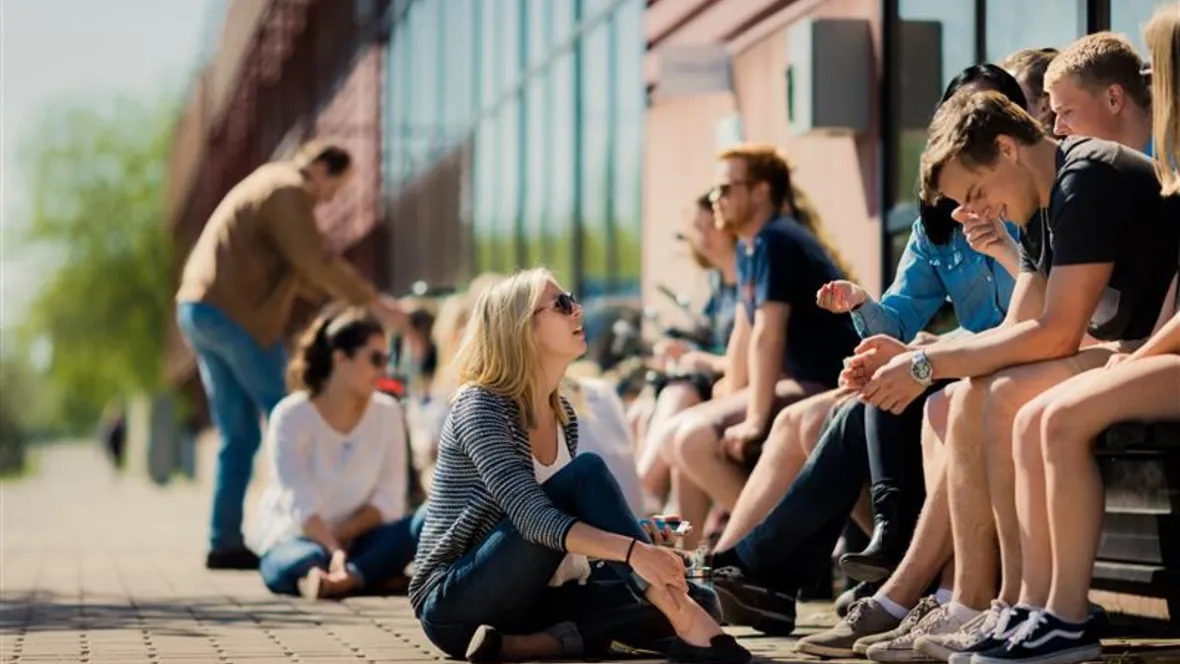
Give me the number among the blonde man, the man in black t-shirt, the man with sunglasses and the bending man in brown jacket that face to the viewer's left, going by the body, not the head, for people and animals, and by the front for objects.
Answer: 3

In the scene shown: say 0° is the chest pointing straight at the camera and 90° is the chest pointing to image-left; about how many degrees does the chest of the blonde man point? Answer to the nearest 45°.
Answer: approximately 90°

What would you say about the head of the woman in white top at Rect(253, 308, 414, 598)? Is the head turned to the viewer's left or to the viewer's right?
to the viewer's right

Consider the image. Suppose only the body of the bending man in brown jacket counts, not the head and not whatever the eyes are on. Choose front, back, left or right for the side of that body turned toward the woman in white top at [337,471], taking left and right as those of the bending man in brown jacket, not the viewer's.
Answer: right

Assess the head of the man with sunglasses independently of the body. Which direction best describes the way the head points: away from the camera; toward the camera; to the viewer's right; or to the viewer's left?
to the viewer's left

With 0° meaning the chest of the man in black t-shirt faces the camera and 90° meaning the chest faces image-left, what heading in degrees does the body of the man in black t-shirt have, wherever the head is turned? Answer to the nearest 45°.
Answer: approximately 90°

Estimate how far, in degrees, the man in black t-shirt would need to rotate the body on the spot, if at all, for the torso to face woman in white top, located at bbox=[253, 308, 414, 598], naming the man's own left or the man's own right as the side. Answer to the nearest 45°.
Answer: approximately 45° to the man's own right

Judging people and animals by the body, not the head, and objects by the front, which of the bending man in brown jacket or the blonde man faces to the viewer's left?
the blonde man

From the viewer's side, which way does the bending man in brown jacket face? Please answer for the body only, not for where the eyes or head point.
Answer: to the viewer's right

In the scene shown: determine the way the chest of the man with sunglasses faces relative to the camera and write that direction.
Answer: to the viewer's left

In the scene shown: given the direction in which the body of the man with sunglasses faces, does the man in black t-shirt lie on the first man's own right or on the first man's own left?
on the first man's own left
